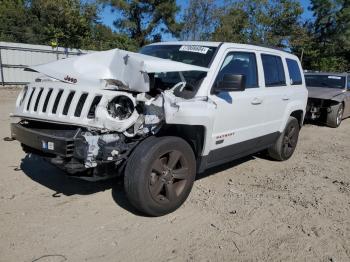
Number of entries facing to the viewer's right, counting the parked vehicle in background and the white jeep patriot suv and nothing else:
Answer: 0

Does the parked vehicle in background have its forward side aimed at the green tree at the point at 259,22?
no

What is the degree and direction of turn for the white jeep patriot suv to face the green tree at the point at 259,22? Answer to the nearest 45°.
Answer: approximately 135° to its right

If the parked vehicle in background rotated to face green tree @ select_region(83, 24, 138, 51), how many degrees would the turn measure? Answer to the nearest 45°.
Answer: approximately 90° to its right

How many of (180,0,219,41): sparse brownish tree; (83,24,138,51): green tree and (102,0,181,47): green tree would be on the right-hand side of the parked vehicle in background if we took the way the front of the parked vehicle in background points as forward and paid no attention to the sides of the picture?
3

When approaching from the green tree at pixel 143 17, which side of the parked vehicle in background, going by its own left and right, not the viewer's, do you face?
right

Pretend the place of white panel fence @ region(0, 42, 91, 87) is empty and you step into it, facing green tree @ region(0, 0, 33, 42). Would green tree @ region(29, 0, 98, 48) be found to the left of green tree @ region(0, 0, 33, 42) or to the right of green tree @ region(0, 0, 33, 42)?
right

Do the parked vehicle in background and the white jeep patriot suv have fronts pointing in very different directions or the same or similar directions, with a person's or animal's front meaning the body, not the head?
same or similar directions

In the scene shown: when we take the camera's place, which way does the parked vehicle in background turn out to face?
facing the viewer and to the left of the viewer

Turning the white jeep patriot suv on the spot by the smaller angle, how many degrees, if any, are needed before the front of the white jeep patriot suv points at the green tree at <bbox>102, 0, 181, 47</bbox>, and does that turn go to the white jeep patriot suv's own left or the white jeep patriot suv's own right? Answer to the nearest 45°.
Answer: approximately 135° to the white jeep patriot suv's own right

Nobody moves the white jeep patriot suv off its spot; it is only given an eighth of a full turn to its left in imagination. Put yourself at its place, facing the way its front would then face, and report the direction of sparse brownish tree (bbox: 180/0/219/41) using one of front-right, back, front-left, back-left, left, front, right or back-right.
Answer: back

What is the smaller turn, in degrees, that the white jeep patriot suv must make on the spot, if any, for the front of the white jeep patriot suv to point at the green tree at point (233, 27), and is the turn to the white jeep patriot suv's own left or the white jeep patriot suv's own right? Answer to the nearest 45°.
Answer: approximately 135° to the white jeep patriot suv's own right

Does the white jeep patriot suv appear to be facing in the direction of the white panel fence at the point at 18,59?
no

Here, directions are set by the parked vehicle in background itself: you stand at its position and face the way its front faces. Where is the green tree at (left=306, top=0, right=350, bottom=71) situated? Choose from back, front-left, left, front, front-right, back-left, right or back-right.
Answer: back-right
